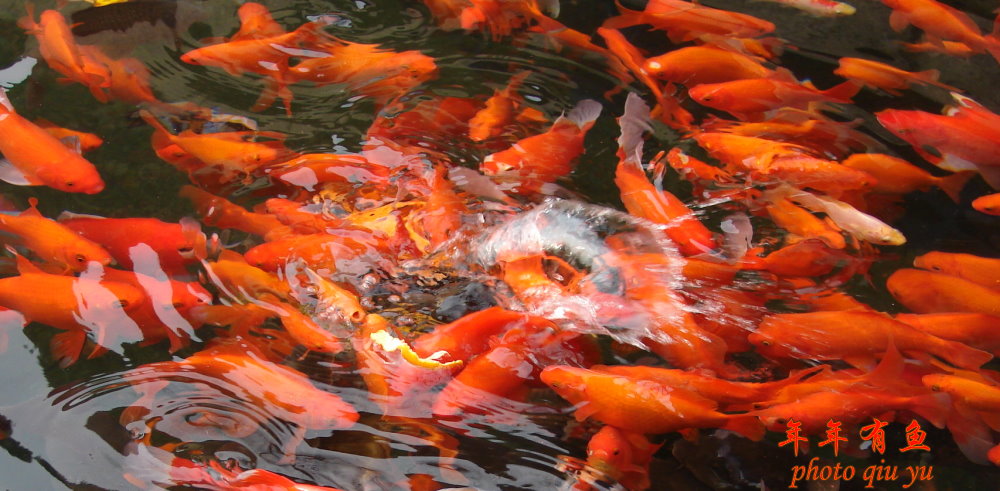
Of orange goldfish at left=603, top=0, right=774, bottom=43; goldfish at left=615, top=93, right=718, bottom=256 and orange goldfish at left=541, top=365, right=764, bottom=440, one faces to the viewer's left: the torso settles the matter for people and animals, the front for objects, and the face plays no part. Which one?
orange goldfish at left=541, top=365, right=764, bottom=440

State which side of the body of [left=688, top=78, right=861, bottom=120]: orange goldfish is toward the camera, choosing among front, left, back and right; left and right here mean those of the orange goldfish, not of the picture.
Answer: left

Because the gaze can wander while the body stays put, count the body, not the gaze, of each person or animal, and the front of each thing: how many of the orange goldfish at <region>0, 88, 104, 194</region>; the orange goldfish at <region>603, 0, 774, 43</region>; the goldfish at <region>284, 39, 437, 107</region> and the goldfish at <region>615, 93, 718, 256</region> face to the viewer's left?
0

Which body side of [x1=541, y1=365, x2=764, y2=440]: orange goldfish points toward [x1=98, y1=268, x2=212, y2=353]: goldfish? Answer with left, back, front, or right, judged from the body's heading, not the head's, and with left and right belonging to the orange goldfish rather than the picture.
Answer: front

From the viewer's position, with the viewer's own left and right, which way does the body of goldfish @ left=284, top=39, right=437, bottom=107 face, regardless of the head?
facing to the right of the viewer

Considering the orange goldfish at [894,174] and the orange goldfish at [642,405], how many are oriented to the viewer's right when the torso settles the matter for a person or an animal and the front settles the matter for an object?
0

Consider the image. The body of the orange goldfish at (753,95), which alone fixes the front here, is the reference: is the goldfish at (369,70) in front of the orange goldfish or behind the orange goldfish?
in front

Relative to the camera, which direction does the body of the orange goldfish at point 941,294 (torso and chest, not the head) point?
to the viewer's left

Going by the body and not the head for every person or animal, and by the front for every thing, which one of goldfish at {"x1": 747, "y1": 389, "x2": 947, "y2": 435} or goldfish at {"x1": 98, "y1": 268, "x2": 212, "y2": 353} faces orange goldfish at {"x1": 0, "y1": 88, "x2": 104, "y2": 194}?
goldfish at {"x1": 747, "y1": 389, "x2": 947, "y2": 435}

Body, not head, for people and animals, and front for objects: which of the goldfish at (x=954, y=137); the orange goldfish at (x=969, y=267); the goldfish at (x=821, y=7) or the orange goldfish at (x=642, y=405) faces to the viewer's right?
the goldfish at (x=821, y=7)

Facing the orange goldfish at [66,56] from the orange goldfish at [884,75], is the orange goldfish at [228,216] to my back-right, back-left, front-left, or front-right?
front-left

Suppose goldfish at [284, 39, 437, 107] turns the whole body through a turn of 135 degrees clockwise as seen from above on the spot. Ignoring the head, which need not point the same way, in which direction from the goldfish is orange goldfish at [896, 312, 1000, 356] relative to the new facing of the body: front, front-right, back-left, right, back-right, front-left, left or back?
left

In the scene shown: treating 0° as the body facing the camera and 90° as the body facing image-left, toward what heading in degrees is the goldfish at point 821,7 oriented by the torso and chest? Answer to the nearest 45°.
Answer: approximately 270°

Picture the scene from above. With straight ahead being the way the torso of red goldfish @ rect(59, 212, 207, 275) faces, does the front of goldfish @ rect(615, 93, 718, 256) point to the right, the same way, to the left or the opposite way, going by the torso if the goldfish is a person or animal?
to the right

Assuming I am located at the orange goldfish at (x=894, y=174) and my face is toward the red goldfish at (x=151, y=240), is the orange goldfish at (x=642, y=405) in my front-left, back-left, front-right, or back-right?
front-left

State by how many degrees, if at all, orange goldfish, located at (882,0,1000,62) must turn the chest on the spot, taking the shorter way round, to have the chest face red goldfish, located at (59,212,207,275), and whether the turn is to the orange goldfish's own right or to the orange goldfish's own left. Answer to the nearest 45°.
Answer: approximately 45° to the orange goldfish's own left

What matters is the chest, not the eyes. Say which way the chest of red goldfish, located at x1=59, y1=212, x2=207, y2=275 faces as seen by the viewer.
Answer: to the viewer's right

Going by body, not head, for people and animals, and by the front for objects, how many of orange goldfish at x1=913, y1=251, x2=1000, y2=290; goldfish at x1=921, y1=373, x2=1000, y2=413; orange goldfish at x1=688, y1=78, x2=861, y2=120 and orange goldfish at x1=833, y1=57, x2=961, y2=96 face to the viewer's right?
0
